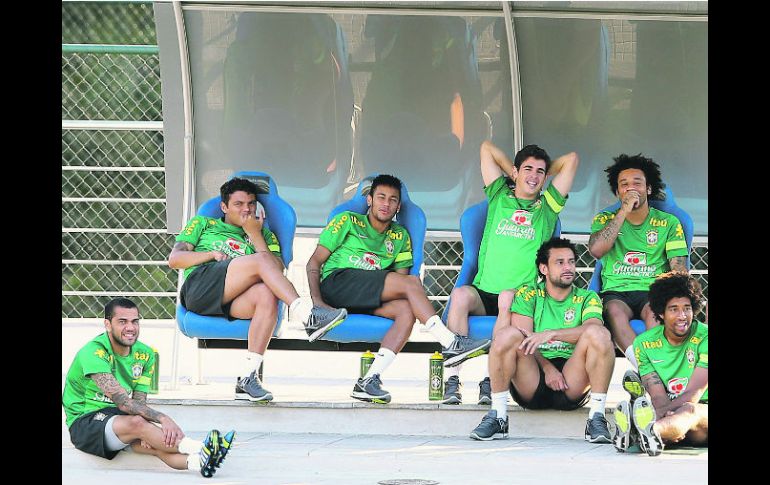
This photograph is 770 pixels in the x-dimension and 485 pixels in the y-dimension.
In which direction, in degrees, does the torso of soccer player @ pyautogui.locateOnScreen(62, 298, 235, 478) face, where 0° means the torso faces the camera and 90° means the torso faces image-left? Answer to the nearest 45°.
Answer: approximately 315°

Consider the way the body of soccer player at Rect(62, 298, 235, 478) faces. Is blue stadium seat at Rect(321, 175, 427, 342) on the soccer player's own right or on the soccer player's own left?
on the soccer player's own left

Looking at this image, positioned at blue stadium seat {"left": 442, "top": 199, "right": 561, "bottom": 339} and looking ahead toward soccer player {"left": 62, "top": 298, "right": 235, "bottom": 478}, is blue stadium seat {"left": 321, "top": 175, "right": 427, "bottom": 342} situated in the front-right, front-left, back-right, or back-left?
front-right

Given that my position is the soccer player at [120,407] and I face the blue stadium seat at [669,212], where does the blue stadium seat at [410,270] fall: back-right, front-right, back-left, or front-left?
front-left

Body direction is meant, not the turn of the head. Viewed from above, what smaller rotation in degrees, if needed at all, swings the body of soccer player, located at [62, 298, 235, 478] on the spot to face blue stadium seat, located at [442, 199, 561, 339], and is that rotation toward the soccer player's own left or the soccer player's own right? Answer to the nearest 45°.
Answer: approximately 90° to the soccer player's own left

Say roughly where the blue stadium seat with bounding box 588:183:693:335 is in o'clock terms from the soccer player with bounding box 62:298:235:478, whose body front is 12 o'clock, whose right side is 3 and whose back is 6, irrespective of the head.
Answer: The blue stadium seat is roughly at 10 o'clock from the soccer player.
